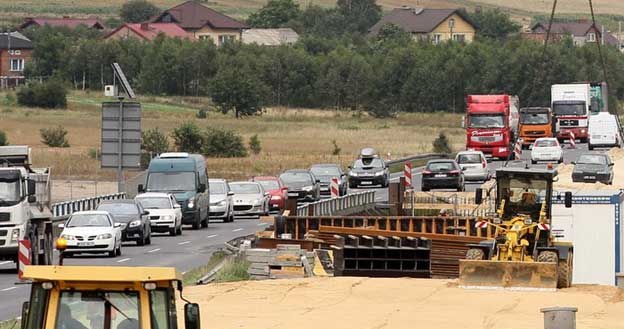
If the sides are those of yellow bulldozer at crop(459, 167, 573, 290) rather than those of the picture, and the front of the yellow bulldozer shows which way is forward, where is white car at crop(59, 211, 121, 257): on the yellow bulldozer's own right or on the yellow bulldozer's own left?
on the yellow bulldozer's own right

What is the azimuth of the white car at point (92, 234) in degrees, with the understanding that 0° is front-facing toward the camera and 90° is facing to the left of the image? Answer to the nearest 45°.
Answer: approximately 0°

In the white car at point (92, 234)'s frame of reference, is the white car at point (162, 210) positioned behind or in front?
behind

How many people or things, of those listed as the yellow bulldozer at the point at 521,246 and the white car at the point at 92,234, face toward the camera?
2

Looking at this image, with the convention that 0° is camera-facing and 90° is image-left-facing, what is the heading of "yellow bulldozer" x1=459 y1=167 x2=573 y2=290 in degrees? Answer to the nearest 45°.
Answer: approximately 0°
